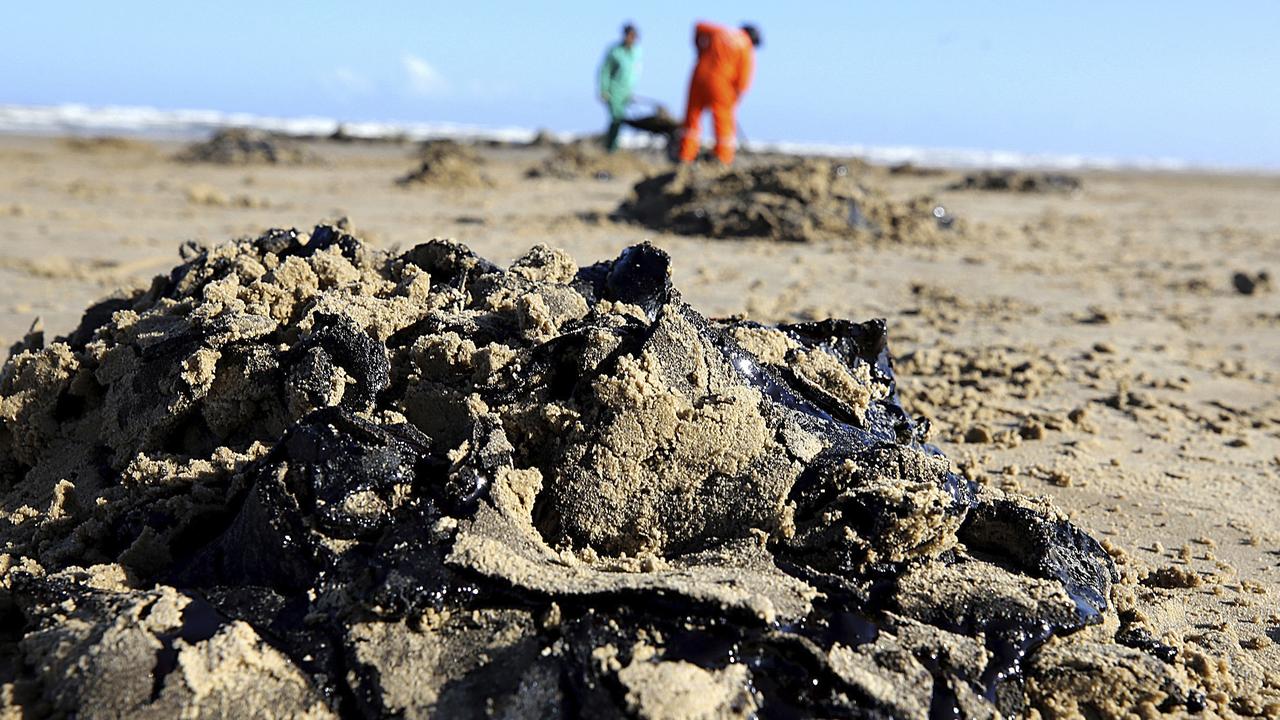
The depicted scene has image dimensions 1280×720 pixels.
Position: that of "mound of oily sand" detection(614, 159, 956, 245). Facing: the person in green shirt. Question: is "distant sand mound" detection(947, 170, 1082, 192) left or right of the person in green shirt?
right

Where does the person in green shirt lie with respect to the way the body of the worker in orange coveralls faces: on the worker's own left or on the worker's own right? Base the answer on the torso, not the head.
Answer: on the worker's own left

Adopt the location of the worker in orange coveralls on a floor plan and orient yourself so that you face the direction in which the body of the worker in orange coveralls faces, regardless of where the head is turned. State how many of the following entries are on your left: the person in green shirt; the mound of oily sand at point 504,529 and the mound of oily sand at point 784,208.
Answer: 1

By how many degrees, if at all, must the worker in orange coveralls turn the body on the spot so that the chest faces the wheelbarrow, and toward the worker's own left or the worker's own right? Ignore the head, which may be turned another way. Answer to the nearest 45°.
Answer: approximately 90° to the worker's own left

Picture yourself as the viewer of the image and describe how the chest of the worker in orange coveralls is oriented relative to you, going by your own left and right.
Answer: facing away from the viewer and to the right of the viewer

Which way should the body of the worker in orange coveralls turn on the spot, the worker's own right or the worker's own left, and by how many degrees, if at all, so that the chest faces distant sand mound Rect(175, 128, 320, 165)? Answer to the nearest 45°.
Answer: approximately 135° to the worker's own left

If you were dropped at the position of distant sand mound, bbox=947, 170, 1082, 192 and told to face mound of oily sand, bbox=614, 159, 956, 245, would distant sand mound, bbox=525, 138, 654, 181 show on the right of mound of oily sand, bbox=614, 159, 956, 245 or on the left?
right

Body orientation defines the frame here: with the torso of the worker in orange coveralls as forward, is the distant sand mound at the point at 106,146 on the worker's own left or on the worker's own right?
on the worker's own left

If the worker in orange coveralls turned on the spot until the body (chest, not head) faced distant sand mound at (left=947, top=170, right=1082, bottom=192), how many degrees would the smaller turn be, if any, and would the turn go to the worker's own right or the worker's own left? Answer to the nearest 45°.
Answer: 0° — they already face it
